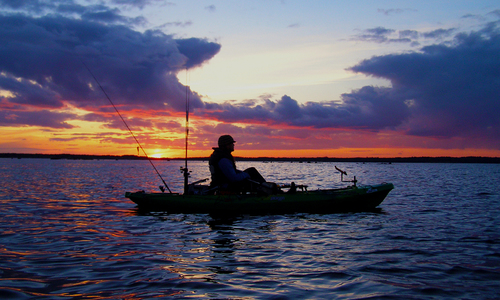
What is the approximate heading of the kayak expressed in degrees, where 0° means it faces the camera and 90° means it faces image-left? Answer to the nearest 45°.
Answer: approximately 270°

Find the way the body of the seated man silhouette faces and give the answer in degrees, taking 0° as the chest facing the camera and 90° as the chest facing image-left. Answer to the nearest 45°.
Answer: approximately 270°
